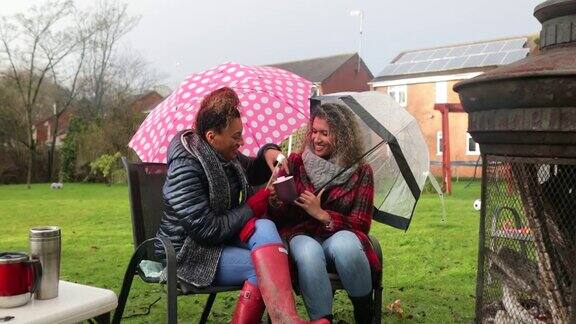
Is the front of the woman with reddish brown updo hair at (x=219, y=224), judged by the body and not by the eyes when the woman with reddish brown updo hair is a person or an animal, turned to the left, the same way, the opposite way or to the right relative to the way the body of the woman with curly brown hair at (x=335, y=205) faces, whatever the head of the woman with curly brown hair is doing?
to the left

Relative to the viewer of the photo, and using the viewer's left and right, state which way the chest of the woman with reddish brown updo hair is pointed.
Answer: facing the viewer and to the right of the viewer

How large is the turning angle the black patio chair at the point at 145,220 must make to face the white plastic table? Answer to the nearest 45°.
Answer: approximately 45° to its right

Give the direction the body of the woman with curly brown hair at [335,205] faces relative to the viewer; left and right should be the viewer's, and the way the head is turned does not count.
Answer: facing the viewer and to the left of the viewer

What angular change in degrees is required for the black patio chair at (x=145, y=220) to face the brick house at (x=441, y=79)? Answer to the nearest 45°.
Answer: approximately 90° to its left

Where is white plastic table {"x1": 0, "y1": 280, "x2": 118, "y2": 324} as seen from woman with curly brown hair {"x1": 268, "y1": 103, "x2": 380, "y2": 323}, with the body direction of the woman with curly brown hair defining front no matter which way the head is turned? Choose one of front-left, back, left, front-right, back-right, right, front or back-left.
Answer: front

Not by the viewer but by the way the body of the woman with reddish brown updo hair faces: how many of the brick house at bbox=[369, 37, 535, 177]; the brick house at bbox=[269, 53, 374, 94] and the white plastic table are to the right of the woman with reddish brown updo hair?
1

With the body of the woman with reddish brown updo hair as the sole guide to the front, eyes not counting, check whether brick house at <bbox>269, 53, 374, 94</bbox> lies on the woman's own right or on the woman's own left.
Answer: on the woman's own left

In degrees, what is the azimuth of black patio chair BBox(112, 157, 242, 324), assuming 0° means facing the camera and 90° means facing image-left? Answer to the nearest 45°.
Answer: approximately 315°

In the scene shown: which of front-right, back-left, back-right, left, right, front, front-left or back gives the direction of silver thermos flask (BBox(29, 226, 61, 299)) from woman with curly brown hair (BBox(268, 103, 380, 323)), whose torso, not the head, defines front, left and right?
front

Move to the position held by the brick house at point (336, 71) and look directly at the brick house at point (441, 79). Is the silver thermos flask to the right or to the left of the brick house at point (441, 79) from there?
right

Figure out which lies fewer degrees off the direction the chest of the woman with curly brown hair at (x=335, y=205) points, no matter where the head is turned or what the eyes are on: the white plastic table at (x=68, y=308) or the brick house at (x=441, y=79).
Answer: the white plastic table

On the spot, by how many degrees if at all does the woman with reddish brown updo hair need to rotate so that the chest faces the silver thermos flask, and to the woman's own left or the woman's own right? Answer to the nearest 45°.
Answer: approximately 90° to the woman's own right

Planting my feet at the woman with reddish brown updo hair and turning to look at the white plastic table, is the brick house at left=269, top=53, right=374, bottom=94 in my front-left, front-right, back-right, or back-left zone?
back-right
